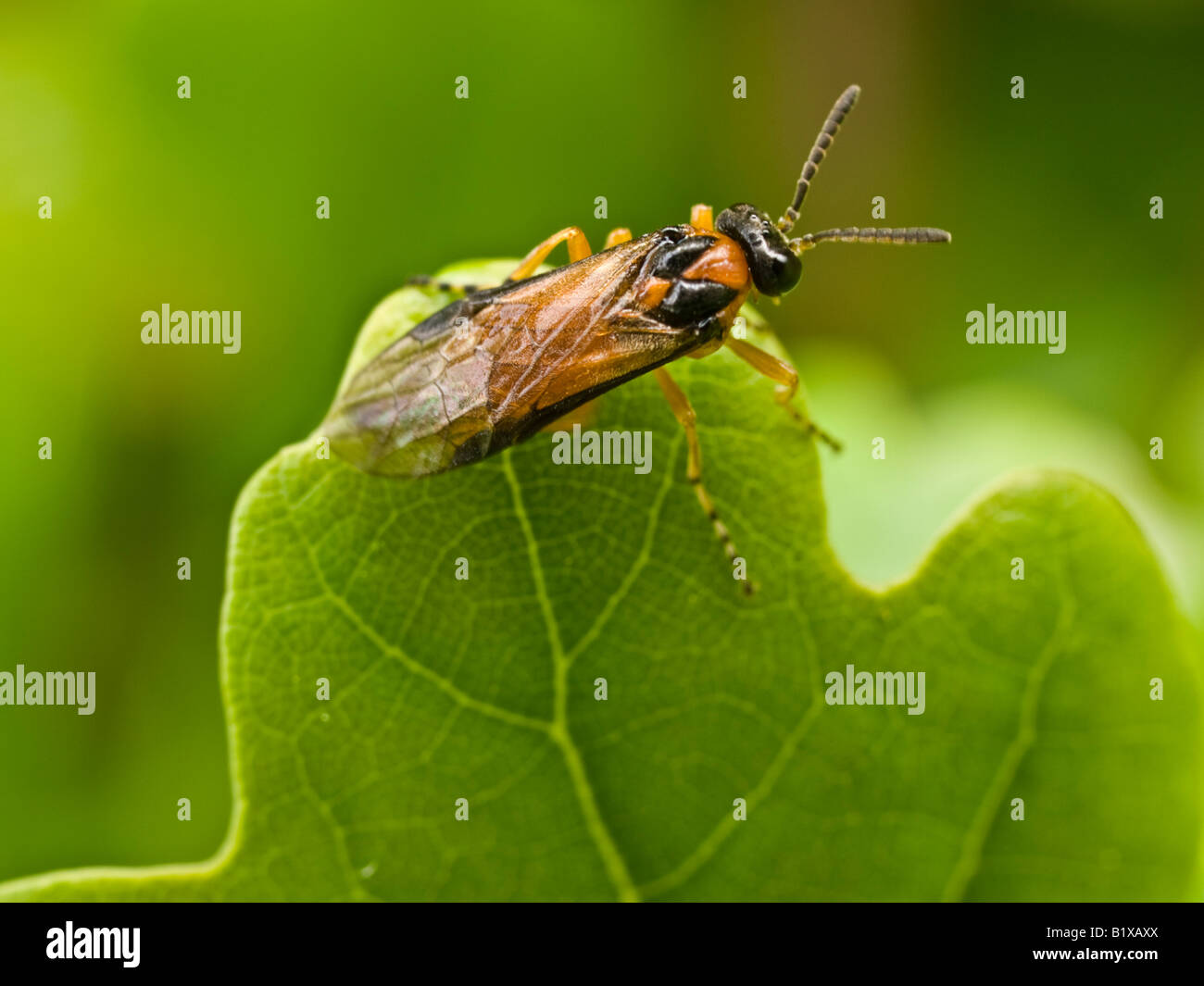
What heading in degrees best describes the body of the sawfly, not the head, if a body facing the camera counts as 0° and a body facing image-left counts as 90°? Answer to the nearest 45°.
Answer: approximately 225°
